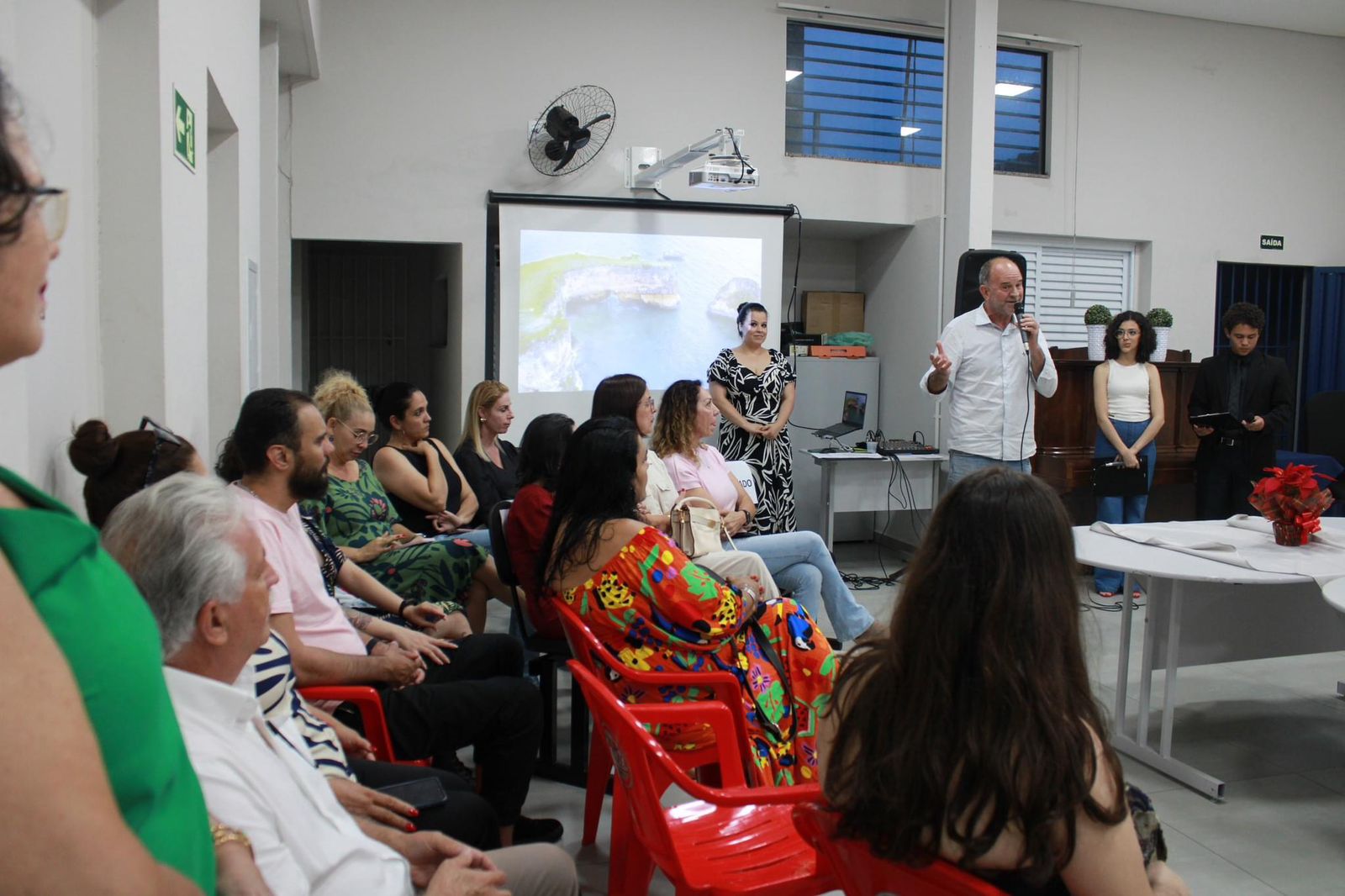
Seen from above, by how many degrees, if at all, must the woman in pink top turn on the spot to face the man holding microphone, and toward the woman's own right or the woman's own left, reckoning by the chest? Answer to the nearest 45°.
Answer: approximately 45° to the woman's own left

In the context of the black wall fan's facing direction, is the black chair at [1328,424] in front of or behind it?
in front

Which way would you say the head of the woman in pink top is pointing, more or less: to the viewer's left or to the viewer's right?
to the viewer's right

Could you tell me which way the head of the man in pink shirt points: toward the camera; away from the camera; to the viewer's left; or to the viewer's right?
to the viewer's right

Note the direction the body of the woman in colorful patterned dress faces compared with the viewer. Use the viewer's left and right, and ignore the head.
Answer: facing away from the viewer and to the right of the viewer

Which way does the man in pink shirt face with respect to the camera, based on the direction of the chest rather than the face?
to the viewer's right

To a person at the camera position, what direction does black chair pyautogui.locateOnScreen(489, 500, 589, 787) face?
facing to the right of the viewer

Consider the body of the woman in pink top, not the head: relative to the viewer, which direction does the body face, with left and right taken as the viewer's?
facing to the right of the viewer

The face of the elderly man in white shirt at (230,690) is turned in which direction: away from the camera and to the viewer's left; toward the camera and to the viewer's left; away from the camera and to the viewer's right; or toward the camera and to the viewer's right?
away from the camera and to the viewer's right

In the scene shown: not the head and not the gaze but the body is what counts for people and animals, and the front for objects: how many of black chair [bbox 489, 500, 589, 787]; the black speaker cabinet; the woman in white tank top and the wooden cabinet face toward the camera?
3

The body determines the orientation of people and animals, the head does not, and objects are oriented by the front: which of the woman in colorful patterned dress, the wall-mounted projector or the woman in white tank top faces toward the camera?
the woman in white tank top

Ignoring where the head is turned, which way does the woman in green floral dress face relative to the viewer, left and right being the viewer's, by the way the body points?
facing the viewer and to the right of the viewer

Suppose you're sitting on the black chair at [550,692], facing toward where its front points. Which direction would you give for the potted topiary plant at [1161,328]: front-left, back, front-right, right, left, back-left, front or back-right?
front-left

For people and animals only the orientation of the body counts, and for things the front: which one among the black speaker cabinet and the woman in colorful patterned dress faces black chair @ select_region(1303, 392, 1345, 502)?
the woman in colorful patterned dress

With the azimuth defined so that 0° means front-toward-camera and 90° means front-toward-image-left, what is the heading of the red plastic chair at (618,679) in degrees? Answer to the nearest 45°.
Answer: approximately 270°

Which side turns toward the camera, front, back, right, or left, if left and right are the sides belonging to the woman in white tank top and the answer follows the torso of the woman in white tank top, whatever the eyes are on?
front

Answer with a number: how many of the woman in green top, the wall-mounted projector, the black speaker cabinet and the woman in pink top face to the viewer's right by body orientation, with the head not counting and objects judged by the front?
2

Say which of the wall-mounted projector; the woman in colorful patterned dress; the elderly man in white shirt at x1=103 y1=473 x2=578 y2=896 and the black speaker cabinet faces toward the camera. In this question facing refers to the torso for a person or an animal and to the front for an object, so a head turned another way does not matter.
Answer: the black speaker cabinet

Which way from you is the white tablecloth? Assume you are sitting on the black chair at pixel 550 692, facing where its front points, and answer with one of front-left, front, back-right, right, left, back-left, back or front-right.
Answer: front
